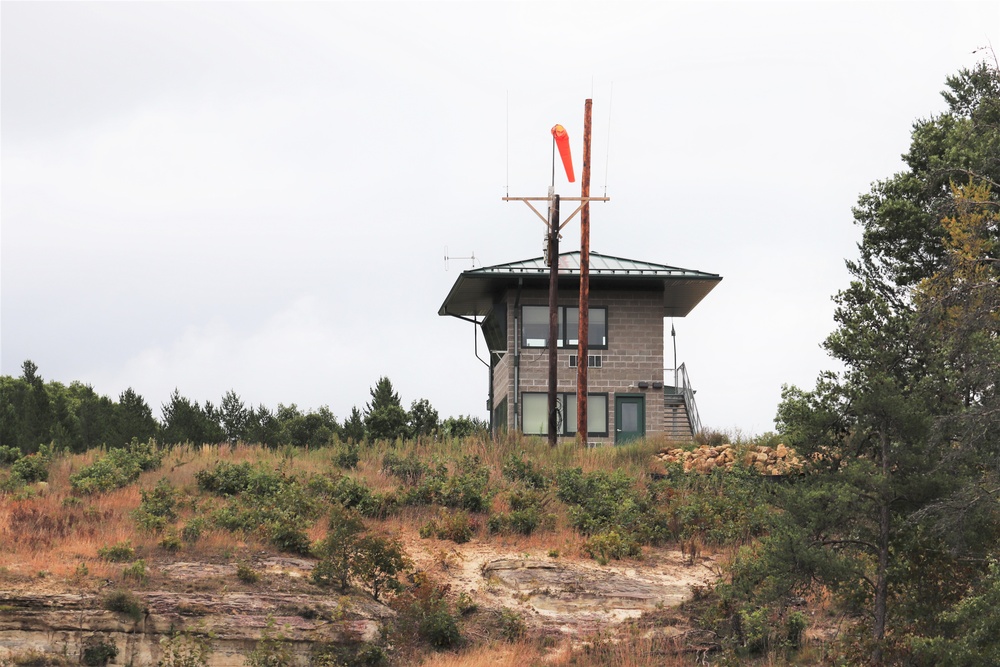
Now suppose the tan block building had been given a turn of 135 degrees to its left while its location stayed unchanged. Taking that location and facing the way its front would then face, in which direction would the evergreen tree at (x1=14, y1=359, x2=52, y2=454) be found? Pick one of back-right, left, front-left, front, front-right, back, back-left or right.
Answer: back-left

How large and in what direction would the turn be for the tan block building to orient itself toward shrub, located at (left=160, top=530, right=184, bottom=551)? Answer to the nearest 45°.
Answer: approximately 45° to its right

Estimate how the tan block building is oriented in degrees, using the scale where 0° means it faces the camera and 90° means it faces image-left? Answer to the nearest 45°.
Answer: approximately 0°

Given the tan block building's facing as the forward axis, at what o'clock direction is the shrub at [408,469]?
The shrub is roughly at 1 o'clock from the tan block building.

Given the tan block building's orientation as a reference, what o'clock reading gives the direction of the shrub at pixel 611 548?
The shrub is roughly at 12 o'clock from the tan block building.

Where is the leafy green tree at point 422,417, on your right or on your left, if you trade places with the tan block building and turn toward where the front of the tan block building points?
on your right

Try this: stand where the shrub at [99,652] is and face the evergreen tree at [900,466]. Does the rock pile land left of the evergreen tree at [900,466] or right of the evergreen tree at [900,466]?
left

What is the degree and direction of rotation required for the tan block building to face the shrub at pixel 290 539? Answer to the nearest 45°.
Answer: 0° — it already faces it
